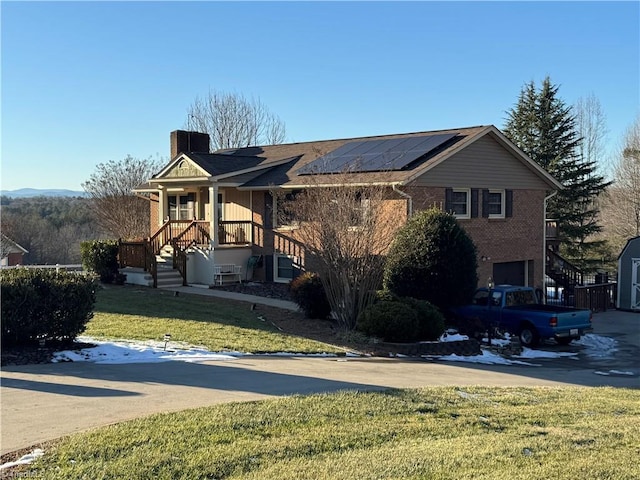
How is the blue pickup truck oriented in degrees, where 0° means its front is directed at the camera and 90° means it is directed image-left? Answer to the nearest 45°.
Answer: approximately 135°

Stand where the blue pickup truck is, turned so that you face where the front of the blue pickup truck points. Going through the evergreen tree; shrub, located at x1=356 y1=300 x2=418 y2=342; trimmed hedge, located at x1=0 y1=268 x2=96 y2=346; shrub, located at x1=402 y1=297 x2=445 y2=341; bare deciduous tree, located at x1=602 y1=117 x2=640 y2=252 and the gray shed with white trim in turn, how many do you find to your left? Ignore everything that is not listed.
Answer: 3

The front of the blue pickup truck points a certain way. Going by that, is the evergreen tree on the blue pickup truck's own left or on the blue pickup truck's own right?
on the blue pickup truck's own right

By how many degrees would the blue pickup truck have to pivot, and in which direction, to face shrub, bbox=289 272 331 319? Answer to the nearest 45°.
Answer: approximately 45° to its left

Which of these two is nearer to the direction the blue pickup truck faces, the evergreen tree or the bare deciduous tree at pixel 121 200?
the bare deciduous tree

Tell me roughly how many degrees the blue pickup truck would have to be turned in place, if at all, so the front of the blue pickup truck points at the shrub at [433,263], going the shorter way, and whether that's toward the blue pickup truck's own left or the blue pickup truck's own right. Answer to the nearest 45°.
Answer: approximately 45° to the blue pickup truck's own left

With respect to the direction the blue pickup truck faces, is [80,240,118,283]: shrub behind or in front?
in front

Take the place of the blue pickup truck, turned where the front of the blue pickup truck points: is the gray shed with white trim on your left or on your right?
on your right

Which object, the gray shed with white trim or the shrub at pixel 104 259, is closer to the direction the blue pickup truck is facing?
the shrub

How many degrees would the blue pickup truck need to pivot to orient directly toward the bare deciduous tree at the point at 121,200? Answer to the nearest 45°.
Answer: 0° — it already faces it

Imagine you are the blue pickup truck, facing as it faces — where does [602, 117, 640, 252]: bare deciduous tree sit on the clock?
The bare deciduous tree is roughly at 2 o'clock from the blue pickup truck.
